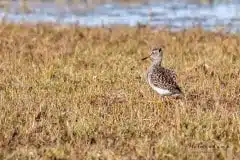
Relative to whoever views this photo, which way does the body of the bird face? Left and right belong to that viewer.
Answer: facing to the left of the viewer
